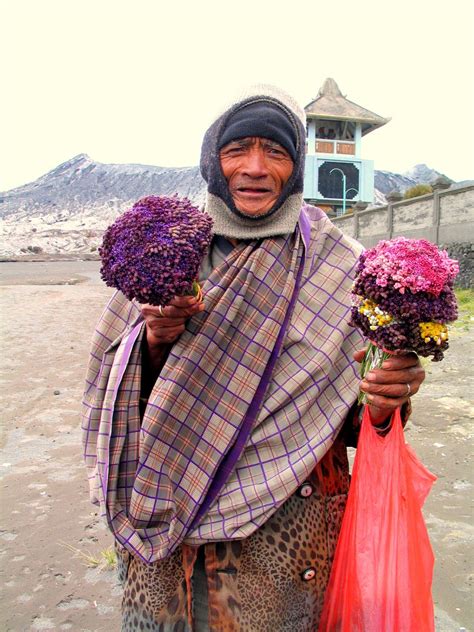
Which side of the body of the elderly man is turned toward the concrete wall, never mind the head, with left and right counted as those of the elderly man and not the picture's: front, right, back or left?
back

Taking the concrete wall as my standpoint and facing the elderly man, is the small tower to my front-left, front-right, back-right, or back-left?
back-right

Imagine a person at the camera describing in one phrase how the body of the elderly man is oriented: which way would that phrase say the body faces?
toward the camera

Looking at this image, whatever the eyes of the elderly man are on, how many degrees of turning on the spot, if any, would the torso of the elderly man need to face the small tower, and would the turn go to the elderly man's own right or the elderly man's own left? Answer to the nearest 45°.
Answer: approximately 180°
